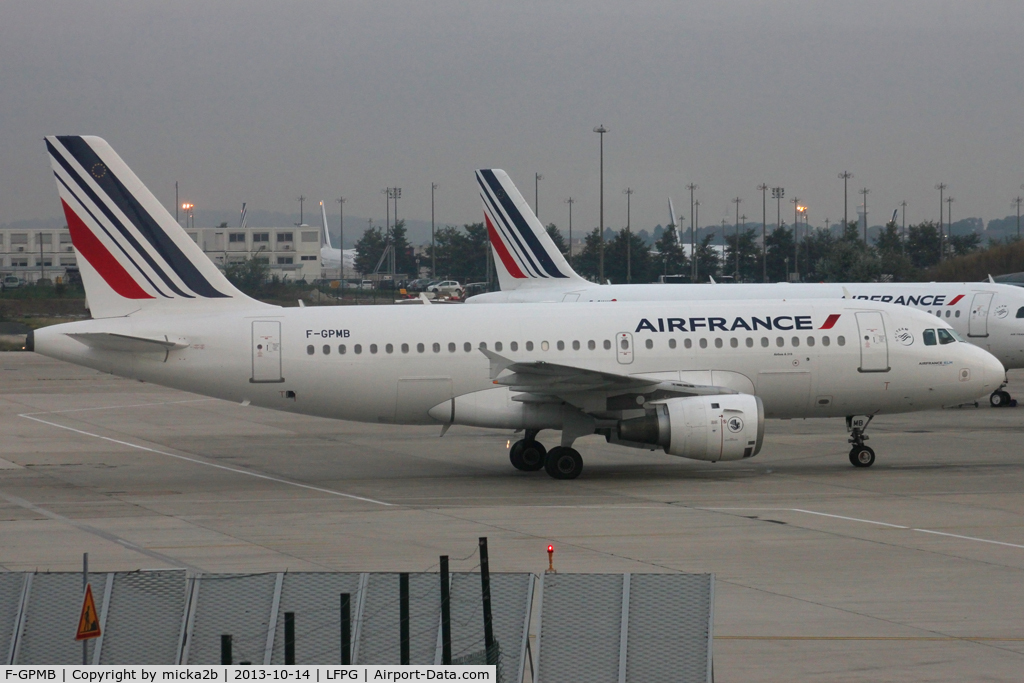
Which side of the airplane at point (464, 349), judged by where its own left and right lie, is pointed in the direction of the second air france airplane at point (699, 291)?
left

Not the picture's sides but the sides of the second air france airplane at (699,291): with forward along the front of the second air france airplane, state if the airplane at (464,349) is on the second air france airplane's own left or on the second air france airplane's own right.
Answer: on the second air france airplane's own right

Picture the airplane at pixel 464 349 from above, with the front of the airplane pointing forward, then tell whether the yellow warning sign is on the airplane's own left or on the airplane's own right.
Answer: on the airplane's own right

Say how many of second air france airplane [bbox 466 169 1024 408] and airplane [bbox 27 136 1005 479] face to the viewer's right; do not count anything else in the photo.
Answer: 2

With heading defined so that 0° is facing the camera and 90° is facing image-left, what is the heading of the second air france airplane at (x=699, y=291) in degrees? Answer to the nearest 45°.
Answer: approximately 270°

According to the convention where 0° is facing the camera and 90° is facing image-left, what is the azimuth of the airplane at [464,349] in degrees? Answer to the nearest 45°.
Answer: approximately 270°

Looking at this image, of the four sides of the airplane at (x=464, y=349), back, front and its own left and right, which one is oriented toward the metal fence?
right

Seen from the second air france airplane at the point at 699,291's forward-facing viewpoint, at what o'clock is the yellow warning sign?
The yellow warning sign is roughly at 3 o'clock from the second air france airplane.
